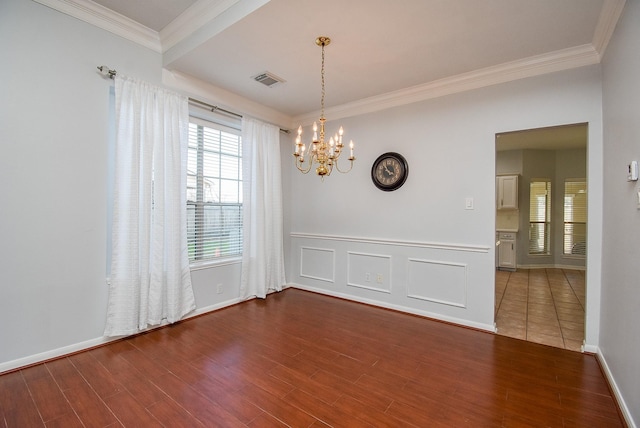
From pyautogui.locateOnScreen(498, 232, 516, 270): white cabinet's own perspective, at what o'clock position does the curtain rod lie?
The curtain rod is roughly at 1 o'clock from the white cabinet.

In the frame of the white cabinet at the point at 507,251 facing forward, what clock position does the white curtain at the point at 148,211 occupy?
The white curtain is roughly at 1 o'clock from the white cabinet.

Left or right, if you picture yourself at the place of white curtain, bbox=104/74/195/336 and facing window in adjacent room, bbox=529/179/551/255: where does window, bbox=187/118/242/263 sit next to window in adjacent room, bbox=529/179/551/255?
left

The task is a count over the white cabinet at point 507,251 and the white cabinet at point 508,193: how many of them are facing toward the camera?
2

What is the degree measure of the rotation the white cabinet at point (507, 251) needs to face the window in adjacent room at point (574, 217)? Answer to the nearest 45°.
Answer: approximately 135° to its left

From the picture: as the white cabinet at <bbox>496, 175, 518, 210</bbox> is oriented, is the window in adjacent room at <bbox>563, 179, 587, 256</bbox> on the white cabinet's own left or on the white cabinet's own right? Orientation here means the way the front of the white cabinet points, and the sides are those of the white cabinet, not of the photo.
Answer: on the white cabinet's own left

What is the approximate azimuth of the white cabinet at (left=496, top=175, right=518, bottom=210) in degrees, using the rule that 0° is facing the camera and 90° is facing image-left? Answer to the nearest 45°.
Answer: approximately 0°

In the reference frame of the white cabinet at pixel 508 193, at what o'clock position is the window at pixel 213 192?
The window is roughly at 1 o'clock from the white cabinet.

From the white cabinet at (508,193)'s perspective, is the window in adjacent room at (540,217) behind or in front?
behind

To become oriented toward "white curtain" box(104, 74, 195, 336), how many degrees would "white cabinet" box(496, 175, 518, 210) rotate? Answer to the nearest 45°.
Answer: approximately 45° to its right

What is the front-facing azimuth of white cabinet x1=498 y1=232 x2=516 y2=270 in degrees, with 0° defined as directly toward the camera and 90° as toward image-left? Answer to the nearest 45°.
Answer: approximately 0°
